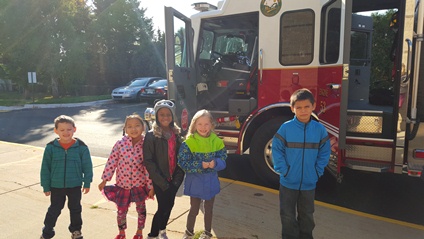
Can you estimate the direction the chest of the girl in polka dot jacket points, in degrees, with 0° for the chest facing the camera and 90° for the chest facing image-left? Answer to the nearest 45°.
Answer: approximately 0°

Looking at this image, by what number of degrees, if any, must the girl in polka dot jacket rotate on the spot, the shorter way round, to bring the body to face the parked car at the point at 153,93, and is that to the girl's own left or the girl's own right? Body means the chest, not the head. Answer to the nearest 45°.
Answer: approximately 180°

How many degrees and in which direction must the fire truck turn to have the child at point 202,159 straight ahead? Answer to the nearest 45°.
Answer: approximately 45° to its left

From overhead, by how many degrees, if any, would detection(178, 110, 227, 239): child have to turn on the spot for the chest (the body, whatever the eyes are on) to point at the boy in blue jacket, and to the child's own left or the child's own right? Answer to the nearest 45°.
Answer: approximately 90° to the child's own left

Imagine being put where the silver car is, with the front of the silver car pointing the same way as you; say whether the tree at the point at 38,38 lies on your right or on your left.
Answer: on your right

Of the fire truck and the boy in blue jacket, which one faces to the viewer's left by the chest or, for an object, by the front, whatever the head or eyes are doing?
the fire truck

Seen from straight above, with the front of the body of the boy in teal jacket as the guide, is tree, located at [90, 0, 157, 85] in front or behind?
behind

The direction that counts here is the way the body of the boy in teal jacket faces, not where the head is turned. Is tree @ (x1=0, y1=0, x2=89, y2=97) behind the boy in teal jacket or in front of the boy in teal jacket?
behind

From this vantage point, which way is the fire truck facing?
to the viewer's left

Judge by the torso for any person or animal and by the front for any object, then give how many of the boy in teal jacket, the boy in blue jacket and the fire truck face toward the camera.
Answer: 2

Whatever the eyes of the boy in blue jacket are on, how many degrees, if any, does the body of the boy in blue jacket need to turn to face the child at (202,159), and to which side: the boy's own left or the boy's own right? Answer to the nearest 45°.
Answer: approximately 90° to the boy's own right

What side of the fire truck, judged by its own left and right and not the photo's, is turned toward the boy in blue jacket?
left
